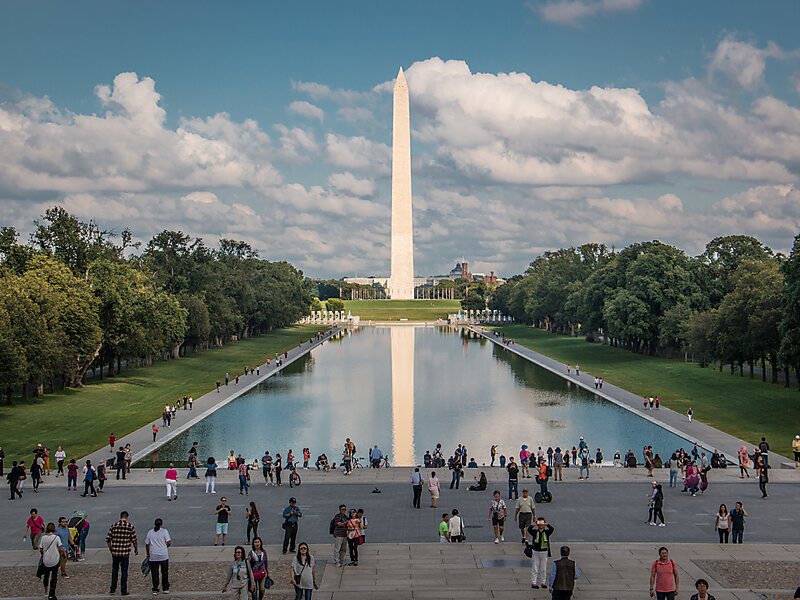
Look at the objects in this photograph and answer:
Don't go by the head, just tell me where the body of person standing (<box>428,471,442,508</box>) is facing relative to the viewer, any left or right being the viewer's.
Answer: facing away from the viewer

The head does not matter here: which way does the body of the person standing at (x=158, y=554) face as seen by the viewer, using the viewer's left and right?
facing away from the viewer

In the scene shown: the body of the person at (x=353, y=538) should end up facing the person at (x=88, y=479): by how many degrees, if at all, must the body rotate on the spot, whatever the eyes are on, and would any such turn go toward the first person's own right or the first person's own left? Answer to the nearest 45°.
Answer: approximately 135° to the first person's own right

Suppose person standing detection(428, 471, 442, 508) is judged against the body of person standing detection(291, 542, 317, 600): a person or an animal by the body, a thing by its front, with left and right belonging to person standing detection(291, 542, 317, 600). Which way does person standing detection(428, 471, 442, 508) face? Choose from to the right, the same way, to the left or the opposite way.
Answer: the opposite way

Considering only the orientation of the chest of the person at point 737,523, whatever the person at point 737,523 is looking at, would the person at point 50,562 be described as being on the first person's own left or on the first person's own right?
on the first person's own right

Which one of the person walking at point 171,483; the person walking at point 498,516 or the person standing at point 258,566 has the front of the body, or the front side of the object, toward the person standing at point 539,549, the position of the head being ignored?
the person walking at point 498,516

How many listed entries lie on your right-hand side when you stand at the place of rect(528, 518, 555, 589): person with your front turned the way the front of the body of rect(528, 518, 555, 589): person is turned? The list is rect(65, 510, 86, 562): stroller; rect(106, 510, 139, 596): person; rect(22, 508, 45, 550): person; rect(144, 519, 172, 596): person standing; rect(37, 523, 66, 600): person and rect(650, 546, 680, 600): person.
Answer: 5
